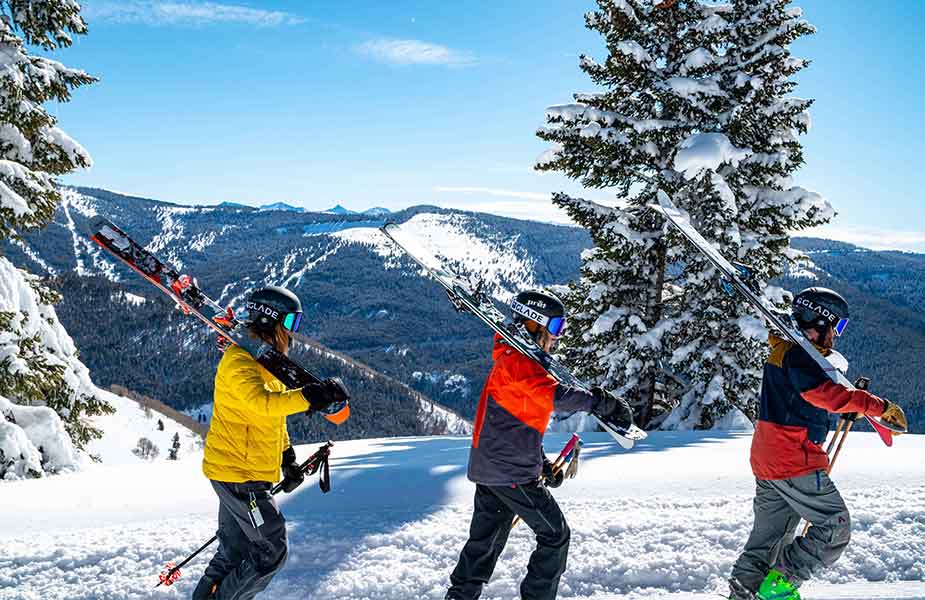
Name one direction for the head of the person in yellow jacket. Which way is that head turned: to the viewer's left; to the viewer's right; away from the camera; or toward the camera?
to the viewer's right

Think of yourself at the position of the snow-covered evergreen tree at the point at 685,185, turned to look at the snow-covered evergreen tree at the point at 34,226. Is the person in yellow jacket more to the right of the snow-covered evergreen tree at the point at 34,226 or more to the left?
left

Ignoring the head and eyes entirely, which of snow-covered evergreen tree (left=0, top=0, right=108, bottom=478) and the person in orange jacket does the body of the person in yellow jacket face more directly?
the person in orange jacket

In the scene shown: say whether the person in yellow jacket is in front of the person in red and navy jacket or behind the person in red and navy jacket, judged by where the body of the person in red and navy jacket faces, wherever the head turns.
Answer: behind

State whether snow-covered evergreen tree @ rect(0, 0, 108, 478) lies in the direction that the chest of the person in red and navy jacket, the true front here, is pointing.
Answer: no

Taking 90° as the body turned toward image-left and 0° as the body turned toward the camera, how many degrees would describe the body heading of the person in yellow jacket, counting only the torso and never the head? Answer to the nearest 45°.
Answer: approximately 270°

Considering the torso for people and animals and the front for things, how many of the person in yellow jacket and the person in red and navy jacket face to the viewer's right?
2

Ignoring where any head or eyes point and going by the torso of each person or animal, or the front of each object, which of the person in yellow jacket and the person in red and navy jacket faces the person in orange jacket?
the person in yellow jacket

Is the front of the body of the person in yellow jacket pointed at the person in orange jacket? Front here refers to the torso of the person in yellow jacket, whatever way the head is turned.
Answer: yes

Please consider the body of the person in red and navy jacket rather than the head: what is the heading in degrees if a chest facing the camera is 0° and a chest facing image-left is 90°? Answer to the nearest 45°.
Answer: approximately 270°

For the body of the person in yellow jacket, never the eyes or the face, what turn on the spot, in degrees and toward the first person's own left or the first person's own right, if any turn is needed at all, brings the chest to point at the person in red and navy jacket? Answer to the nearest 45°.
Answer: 0° — they already face them

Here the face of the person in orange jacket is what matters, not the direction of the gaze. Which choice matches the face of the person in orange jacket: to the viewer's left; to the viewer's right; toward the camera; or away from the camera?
to the viewer's right

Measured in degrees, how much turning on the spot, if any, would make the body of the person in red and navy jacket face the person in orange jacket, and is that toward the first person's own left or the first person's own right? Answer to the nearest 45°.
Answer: approximately 135° to the first person's own right
